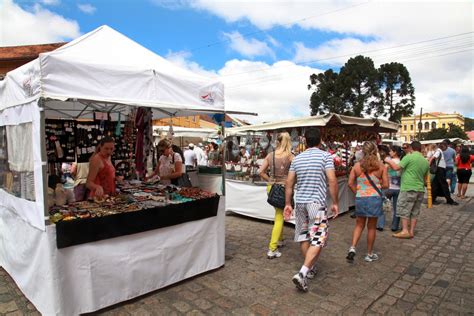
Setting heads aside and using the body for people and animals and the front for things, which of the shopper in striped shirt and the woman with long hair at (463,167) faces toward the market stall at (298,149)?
the shopper in striped shirt

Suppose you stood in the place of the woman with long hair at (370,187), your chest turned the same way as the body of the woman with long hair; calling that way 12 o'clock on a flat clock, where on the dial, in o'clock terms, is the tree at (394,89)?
The tree is roughly at 12 o'clock from the woman with long hair.

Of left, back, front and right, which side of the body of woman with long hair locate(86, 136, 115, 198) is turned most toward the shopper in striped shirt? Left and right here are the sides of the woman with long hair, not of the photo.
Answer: front

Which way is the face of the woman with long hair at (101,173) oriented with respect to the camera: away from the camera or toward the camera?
toward the camera

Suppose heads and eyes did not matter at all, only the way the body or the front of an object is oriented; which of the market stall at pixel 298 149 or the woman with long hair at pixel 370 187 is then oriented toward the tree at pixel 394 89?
the woman with long hair

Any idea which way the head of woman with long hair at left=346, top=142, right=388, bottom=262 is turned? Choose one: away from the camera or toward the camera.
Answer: away from the camera

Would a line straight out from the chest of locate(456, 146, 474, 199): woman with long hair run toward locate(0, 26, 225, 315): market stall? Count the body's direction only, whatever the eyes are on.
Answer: no

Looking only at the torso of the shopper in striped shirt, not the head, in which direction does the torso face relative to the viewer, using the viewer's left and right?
facing away from the viewer

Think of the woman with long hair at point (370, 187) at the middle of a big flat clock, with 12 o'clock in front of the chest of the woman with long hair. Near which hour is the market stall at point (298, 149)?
The market stall is roughly at 11 o'clock from the woman with long hair.

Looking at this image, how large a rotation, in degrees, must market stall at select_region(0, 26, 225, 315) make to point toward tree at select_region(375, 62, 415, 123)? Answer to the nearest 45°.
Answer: approximately 90° to its left

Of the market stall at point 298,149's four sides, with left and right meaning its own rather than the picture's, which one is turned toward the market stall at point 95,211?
front

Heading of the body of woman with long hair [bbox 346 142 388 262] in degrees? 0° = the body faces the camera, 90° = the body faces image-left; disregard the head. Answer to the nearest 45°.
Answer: approximately 180°

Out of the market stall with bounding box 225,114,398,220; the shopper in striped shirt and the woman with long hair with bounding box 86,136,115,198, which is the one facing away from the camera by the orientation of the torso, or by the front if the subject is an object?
the shopper in striped shirt

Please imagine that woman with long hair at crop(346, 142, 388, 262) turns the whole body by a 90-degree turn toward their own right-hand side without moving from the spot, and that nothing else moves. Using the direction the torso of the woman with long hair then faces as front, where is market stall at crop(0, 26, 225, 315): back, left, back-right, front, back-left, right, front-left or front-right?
back-right

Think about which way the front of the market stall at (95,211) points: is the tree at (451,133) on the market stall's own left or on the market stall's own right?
on the market stall's own left

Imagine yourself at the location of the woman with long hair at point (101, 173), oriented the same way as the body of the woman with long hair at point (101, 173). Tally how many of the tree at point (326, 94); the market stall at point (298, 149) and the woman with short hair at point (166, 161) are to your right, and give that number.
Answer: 0

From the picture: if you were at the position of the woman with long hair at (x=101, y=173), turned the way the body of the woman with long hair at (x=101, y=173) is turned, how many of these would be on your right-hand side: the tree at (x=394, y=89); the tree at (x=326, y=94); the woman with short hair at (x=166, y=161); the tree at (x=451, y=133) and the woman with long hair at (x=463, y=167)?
0

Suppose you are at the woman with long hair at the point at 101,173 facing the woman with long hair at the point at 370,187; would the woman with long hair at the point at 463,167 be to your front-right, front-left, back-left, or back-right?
front-left

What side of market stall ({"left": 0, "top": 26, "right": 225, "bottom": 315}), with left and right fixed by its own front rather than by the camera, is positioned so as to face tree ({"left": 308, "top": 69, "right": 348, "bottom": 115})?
left
